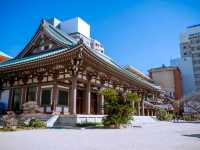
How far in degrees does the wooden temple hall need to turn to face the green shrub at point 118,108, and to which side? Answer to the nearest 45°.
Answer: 0° — it already faces it

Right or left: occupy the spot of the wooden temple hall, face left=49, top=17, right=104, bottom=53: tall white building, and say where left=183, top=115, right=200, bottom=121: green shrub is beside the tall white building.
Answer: right

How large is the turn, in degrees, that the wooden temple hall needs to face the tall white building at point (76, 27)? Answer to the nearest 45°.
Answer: approximately 135° to its left

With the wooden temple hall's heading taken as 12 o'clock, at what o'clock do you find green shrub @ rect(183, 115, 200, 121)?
The green shrub is roughly at 9 o'clock from the wooden temple hall.

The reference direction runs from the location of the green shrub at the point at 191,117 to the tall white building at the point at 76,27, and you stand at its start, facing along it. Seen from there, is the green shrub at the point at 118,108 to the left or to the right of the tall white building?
left
